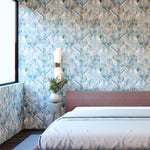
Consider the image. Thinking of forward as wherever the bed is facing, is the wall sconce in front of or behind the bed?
behind

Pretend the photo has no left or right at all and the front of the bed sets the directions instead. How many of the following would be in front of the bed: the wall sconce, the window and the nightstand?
0

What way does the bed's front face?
toward the camera

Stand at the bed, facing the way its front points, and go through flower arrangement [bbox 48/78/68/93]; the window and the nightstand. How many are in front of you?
0

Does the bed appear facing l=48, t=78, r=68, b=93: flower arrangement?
no

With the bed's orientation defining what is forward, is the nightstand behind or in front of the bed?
behind

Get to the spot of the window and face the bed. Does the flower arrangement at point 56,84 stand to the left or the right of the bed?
left

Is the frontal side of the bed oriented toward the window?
no

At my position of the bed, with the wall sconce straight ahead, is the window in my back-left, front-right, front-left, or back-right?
front-left
